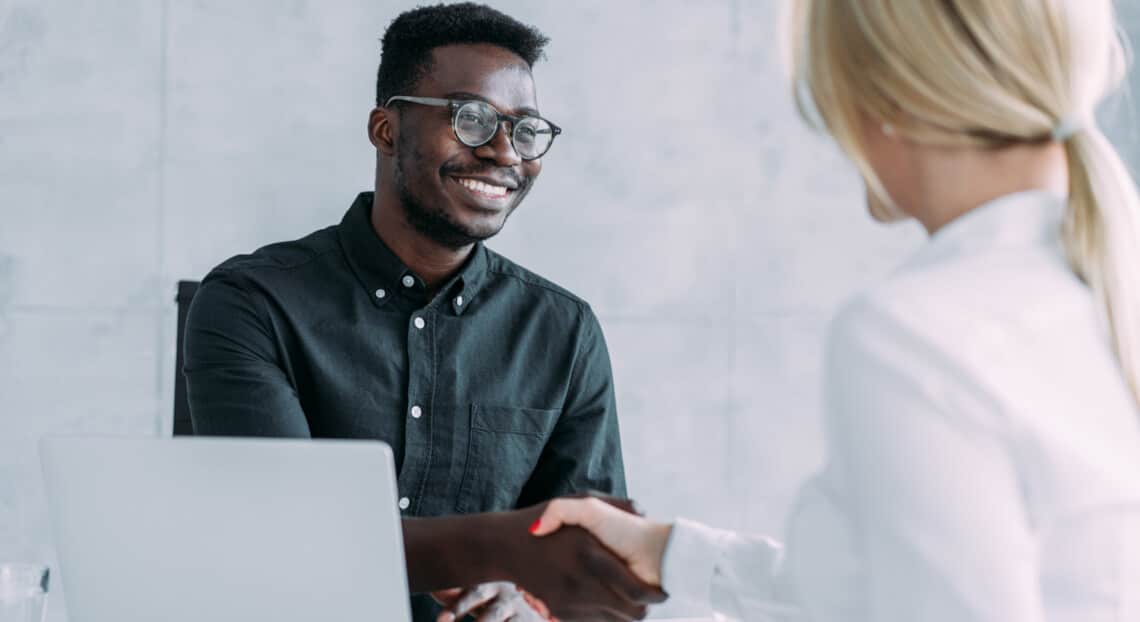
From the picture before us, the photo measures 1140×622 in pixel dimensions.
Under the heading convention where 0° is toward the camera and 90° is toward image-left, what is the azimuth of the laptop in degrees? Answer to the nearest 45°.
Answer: approximately 180°

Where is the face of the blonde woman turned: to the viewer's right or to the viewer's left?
to the viewer's left

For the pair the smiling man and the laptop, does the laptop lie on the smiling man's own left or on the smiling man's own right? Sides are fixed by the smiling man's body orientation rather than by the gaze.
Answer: on the smiling man's own right

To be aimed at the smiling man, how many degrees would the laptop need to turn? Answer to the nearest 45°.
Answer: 0° — it already faces them

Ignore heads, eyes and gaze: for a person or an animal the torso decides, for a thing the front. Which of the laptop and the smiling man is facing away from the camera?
the laptop

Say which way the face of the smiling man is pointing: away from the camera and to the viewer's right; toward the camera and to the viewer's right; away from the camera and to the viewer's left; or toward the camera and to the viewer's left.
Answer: toward the camera and to the viewer's right

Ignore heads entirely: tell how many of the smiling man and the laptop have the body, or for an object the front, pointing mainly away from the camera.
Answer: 1

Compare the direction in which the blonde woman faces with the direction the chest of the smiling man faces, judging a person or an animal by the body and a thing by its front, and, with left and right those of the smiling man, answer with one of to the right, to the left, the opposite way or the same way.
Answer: the opposite way

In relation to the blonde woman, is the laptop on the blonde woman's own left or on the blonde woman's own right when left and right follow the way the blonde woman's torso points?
on the blonde woman's own left

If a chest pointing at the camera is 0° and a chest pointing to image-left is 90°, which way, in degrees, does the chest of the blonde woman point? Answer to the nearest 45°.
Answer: approximately 135°

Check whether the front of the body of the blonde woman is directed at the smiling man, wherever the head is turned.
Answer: yes

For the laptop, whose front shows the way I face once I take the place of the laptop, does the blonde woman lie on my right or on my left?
on my right

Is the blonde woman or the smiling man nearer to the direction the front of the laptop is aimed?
the smiling man

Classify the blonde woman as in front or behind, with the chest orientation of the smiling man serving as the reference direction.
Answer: in front
